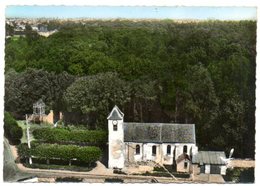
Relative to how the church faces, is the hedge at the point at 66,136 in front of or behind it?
in front

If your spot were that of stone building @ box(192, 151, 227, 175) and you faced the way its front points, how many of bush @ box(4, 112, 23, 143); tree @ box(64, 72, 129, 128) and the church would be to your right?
3

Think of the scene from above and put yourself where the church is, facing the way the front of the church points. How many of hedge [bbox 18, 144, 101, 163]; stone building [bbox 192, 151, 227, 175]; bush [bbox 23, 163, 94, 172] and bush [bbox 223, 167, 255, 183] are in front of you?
2

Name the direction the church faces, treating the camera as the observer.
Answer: facing to the left of the viewer

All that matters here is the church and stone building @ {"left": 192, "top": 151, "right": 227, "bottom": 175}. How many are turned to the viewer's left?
1

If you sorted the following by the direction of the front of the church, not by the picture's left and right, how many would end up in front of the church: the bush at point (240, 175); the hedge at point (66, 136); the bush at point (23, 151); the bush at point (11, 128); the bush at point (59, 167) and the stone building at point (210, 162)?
4

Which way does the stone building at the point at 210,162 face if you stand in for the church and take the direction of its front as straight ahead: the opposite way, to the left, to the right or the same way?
to the left

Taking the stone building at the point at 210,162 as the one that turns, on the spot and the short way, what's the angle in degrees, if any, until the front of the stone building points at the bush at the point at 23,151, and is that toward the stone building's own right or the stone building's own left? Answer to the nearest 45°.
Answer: approximately 90° to the stone building's own right

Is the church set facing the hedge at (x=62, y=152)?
yes

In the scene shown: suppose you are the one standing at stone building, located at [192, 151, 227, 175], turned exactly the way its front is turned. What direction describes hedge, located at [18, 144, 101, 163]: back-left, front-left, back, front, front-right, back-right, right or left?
right

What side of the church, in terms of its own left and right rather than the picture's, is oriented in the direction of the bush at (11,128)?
front

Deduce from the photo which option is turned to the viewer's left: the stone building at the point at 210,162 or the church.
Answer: the church

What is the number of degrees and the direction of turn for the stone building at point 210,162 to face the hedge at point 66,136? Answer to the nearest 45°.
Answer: approximately 90° to its right
